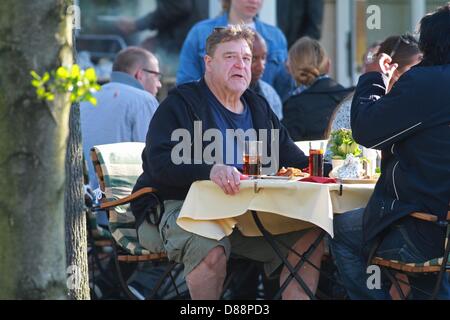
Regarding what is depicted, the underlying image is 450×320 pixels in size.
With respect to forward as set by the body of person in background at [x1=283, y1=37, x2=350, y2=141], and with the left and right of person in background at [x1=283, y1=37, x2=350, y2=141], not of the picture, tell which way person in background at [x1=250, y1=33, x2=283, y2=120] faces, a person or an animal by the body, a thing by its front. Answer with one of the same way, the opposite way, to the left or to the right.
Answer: the opposite way

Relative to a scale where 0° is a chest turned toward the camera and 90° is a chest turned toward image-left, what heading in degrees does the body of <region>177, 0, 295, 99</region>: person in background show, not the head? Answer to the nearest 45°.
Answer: approximately 0°

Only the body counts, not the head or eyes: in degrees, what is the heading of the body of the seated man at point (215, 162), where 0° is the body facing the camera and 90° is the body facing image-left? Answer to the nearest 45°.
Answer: approximately 315°

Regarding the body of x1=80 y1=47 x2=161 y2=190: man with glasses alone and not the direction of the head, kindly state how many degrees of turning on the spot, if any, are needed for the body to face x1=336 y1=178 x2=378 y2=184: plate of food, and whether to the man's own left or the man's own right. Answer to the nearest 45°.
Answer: approximately 90° to the man's own right

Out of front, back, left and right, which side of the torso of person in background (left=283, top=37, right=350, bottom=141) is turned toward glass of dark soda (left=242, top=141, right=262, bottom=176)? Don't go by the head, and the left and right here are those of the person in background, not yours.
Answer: back

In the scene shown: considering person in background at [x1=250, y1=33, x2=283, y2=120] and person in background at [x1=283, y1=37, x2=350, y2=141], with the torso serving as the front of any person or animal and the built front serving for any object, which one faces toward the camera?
person in background at [x1=250, y1=33, x2=283, y2=120]

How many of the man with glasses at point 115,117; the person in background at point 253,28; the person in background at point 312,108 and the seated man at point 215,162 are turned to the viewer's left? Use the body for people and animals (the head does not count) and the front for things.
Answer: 0

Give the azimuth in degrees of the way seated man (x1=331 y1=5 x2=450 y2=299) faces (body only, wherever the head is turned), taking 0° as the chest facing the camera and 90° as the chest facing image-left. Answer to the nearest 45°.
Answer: approximately 135°

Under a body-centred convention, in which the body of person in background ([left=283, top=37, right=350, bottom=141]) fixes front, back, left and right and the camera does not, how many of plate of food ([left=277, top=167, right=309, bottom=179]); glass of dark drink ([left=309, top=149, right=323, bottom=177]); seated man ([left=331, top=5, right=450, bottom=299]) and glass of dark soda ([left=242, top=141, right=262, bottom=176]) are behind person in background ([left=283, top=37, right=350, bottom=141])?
4

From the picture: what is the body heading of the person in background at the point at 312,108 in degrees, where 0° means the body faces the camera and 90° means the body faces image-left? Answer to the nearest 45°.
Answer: approximately 180°

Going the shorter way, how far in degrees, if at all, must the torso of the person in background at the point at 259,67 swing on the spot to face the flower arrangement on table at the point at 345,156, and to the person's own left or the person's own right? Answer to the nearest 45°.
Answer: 0° — they already face it

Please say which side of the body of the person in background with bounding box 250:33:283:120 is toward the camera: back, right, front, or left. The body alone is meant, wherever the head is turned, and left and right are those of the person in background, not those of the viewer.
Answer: front
